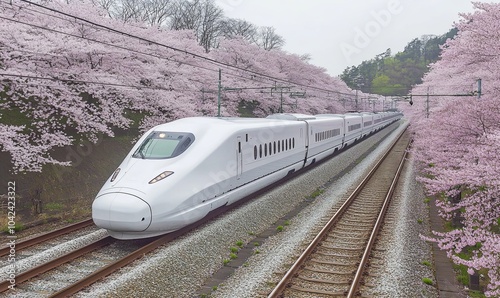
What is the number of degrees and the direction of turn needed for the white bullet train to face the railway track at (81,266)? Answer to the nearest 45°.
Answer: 0° — it already faces it

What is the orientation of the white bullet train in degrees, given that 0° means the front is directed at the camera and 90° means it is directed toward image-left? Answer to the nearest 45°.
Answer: approximately 45°

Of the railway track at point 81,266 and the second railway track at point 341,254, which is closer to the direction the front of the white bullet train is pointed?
the railway track

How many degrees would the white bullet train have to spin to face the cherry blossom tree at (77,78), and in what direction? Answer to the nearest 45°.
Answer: approximately 90° to its right

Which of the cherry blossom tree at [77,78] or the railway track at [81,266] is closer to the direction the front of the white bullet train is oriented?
the railway track
